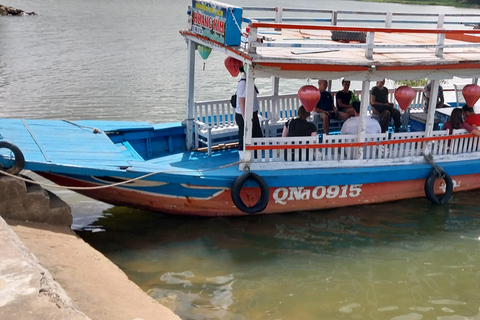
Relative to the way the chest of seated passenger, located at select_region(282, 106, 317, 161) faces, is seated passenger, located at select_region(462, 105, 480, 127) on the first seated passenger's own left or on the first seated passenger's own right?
on the first seated passenger's own right

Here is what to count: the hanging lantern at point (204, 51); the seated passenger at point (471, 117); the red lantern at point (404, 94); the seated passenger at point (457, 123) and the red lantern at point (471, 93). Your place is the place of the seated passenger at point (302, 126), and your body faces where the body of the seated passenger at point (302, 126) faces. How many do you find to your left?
1

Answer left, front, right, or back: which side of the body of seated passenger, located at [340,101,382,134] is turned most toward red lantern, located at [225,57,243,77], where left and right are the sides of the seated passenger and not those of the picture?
left

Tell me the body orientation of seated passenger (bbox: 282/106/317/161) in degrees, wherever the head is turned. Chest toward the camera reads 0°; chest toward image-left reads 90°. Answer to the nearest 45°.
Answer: approximately 180°

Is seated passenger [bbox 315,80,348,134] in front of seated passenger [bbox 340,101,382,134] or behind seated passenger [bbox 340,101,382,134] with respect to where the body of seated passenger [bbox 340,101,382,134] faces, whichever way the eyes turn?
in front

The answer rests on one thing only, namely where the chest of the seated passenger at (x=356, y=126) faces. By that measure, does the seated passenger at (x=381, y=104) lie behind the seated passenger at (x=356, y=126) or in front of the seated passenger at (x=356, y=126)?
in front

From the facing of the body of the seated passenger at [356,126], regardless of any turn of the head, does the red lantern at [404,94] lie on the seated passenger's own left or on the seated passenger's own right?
on the seated passenger's own right

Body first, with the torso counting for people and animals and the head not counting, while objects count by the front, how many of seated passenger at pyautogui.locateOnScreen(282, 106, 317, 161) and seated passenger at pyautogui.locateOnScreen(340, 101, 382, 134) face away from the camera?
2

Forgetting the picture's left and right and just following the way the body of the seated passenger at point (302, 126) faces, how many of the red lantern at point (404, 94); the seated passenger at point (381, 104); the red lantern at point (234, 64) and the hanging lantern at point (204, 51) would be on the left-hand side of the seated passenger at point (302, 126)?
2

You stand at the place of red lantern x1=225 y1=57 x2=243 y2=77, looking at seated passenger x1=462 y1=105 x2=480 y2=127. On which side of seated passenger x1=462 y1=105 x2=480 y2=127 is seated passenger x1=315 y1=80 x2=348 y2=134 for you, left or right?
left

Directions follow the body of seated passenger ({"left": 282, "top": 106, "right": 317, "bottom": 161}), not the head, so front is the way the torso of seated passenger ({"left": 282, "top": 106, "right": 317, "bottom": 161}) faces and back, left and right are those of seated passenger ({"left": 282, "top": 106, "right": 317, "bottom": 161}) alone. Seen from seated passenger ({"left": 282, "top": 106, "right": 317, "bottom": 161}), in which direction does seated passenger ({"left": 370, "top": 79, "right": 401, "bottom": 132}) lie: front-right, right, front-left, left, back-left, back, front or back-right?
front-right

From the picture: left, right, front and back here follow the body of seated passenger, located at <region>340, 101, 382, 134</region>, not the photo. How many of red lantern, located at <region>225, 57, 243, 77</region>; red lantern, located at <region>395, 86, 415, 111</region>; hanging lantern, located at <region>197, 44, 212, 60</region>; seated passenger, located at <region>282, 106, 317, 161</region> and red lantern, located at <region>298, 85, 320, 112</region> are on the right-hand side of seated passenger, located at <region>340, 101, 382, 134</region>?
1

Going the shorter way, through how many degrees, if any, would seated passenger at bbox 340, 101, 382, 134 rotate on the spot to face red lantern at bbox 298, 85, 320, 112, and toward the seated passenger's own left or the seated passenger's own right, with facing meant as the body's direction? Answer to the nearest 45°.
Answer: approximately 135° to the seated passenger's own left

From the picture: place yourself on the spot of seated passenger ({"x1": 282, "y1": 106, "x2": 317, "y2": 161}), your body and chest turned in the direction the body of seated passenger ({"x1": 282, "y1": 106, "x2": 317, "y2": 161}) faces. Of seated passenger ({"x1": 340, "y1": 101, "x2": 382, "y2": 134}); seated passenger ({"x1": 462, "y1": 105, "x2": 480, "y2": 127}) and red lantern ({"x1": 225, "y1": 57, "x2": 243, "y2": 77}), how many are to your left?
1

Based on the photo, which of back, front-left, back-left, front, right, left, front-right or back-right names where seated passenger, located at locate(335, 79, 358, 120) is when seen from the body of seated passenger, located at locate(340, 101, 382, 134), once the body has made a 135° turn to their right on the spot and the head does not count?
back-left

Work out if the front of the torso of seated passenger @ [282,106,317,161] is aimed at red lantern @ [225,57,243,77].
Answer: no

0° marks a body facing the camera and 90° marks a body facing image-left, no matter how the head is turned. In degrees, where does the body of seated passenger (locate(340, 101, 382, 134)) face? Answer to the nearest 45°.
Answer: approximately 180°
